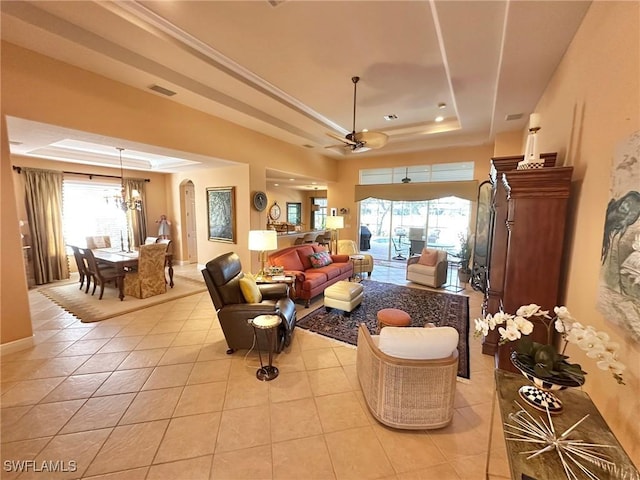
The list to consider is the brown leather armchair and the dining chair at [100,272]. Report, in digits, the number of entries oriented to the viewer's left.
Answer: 0

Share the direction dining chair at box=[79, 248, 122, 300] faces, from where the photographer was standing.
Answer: facing away from the viewer and to the right of the viewer

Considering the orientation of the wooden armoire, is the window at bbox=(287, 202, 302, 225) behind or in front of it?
in front

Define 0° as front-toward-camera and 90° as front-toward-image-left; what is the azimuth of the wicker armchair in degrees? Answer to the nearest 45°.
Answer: approximately 180°

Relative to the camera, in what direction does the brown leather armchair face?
facing to the right of the viewer

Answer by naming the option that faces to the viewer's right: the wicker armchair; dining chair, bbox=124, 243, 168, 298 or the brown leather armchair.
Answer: the brown leather armchair

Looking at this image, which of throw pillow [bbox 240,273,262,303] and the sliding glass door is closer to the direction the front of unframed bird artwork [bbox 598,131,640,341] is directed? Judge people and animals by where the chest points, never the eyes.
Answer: the throw pillow

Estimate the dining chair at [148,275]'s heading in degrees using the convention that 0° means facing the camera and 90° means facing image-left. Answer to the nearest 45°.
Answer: approximately 135°

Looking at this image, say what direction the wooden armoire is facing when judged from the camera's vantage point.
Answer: facing to the left of the viewer

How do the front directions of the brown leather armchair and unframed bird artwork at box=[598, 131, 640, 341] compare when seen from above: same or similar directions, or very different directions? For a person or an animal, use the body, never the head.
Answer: very different directions

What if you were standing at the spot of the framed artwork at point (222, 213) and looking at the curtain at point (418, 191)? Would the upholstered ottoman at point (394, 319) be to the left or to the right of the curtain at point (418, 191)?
right

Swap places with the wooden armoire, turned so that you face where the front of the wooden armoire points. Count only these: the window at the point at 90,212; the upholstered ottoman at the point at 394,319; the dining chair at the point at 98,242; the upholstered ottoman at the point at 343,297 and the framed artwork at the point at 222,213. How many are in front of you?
5

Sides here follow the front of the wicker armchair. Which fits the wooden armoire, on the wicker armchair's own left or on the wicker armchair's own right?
on the wicker armchair's own right

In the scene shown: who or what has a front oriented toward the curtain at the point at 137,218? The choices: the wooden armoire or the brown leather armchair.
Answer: the wooden armoire

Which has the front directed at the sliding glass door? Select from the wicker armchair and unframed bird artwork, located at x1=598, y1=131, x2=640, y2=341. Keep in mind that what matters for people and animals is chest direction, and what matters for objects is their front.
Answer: the wicker armchair

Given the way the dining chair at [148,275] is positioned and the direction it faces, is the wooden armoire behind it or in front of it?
behind
